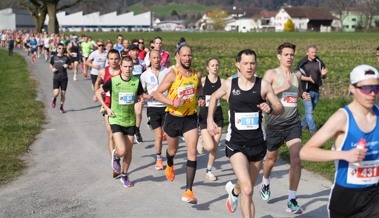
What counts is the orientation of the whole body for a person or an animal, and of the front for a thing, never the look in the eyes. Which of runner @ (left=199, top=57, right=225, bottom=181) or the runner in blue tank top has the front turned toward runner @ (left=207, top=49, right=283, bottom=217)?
runner @ (left=199, top=57, right=225, bottom=181)

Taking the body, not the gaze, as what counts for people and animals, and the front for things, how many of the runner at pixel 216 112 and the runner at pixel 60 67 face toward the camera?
2

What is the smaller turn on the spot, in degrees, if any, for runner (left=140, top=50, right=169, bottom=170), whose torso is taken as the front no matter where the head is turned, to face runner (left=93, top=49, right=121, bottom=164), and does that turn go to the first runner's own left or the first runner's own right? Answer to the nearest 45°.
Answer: approximately 90° to the first runner's own right

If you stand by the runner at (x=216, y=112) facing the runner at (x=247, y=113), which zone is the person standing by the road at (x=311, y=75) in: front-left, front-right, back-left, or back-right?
back-left

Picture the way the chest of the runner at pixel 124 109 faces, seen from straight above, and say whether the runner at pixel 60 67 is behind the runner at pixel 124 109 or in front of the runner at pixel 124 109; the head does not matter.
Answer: behind

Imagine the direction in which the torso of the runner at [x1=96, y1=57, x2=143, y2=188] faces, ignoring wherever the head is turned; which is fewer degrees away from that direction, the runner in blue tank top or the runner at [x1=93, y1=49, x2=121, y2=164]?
the runner in blue tank top

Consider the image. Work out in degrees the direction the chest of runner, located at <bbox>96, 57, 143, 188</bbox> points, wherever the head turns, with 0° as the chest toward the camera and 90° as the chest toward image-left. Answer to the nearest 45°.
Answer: approximately 0°

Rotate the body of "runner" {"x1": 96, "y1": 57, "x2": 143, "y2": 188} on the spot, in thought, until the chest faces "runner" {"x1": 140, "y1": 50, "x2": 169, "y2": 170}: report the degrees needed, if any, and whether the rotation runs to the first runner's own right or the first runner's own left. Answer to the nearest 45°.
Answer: approximately 135° to the first runner's own left
